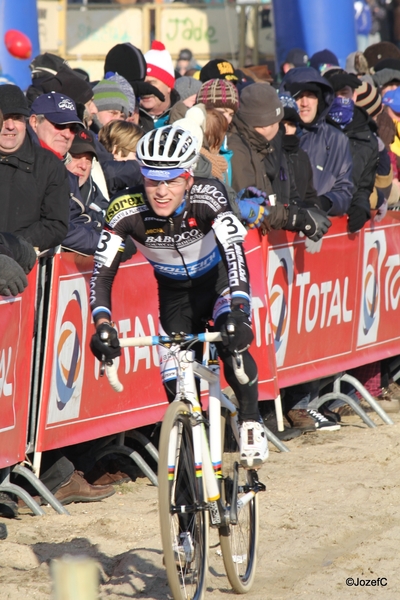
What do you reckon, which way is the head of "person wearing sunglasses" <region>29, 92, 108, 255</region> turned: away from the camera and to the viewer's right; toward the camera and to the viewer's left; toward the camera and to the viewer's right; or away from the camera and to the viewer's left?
toward the camera and to the viewer's right

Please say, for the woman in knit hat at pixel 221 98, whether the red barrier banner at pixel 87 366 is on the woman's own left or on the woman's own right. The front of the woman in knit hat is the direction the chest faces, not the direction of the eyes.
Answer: on the woman's own right

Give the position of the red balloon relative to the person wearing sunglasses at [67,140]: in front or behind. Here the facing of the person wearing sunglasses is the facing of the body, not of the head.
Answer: behind

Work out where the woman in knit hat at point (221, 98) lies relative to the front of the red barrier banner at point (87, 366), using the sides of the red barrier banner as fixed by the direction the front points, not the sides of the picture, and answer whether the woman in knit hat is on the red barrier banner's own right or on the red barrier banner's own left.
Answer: on the red barrier banner's own left

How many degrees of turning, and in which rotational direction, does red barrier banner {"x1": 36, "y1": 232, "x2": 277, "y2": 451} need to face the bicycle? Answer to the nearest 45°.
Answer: approximately 45° to its right

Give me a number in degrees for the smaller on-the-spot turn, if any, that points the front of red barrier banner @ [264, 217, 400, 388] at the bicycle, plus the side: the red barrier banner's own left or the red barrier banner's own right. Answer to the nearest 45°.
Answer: approximately 45° to the red barrier banner's own right

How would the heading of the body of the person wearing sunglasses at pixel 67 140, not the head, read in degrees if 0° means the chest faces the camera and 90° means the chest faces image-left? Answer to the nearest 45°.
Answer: approximately 315°

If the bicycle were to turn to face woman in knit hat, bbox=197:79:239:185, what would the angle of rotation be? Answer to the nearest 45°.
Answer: approximately 180°
